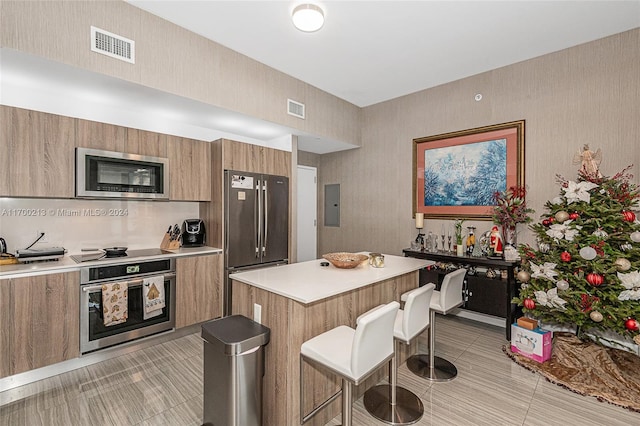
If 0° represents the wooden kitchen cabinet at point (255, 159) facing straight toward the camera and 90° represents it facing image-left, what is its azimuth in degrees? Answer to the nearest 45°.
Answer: approximately 315°

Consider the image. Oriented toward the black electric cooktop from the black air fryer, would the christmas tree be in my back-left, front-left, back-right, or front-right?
back-left

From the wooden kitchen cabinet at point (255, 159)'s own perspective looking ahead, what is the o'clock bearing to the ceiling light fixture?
The ceiling light fixture is roughly at 1 o'clock from the wooden kitchen cabinet.

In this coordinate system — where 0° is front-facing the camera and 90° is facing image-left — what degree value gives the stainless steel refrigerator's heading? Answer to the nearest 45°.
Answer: approximately 315°

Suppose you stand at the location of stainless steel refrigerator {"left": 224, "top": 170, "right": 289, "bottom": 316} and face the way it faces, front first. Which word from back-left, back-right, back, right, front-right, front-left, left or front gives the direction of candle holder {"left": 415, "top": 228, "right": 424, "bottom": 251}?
front-left

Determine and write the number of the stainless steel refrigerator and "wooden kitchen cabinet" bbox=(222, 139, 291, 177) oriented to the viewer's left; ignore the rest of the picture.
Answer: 0

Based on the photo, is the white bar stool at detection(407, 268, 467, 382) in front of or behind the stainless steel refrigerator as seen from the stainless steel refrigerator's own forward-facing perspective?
in front
